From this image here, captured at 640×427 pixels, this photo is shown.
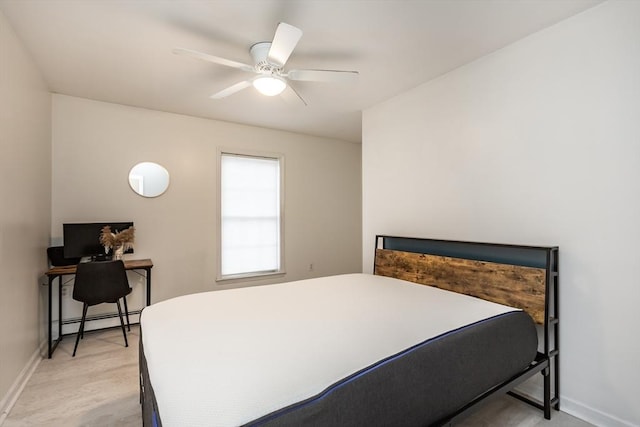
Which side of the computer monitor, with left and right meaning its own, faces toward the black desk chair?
front

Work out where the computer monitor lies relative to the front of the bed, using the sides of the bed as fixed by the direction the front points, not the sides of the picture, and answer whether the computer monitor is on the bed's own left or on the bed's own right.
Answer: on the bed's own right

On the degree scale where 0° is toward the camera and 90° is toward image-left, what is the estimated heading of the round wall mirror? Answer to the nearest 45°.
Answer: approximately 0°

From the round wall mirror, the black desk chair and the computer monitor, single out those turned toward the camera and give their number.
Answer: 2

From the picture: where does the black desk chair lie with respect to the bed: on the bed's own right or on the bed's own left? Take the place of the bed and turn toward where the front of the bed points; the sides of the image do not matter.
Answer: on the bed's own right

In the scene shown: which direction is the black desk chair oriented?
away from the camera

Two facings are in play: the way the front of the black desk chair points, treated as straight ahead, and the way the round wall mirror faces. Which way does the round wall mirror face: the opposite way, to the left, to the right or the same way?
the opposite way

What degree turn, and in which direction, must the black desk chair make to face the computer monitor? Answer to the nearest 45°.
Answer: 0° — it already faces it

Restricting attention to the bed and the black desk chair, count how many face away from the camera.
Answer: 1

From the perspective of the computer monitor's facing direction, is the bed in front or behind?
in front

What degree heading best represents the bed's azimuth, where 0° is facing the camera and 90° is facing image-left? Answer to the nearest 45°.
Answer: approximately 45°

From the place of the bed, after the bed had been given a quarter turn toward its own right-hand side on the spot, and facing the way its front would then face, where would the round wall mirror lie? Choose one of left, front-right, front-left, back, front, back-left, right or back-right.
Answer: front

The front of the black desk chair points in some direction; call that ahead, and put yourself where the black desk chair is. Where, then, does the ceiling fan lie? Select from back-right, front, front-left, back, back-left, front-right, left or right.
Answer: back-right

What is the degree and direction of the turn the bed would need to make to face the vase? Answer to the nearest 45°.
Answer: approximately 90° to its right
